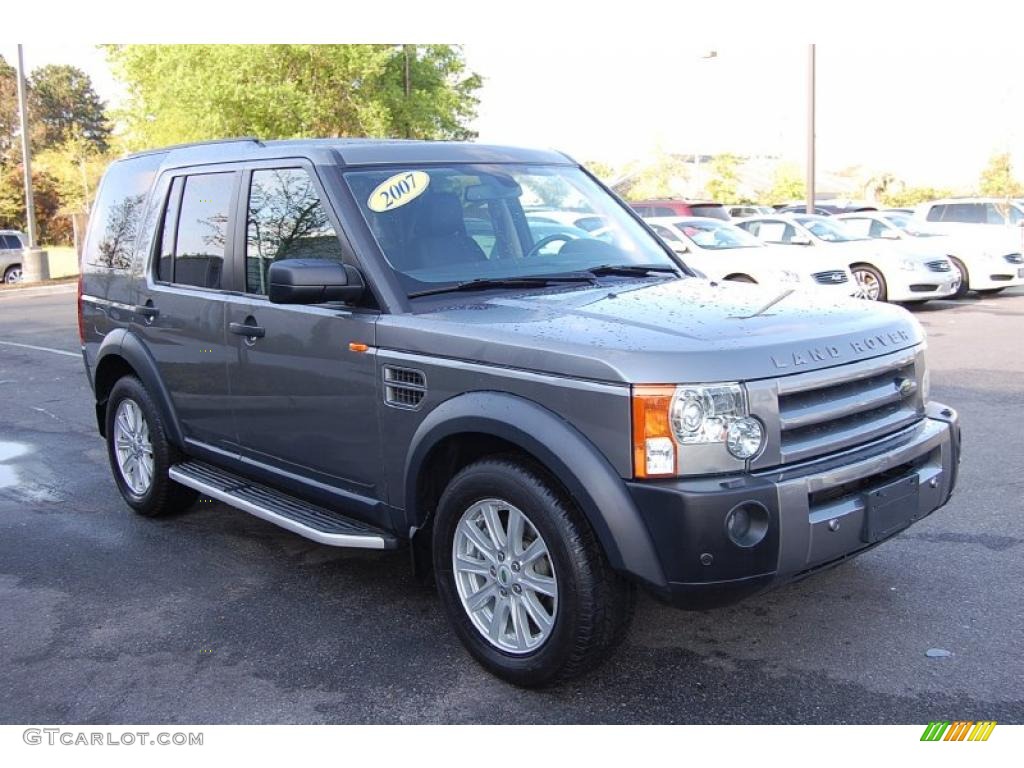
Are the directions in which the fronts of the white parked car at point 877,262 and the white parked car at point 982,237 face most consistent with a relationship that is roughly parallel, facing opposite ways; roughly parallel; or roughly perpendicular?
roughly parallel

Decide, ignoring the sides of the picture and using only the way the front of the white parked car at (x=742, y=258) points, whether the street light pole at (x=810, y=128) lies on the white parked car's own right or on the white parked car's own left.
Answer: on the white parked car's own left

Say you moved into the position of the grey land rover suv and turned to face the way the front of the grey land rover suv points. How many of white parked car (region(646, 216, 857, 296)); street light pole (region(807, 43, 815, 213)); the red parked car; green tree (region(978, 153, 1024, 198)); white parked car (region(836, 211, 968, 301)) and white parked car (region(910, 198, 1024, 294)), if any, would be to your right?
0

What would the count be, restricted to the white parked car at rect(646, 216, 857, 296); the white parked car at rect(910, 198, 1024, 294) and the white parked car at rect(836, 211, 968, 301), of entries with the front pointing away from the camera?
0

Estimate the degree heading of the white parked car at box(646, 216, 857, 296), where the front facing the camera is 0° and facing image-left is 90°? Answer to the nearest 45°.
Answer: approximately 315°

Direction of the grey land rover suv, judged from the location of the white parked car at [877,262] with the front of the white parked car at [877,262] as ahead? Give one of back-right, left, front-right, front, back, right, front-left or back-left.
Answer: front-right

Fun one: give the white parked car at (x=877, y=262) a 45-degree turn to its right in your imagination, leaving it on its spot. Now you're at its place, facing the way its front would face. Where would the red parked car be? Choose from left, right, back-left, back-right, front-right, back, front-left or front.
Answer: back-right

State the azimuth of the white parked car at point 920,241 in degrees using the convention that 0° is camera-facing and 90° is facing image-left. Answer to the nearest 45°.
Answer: approximately 315°

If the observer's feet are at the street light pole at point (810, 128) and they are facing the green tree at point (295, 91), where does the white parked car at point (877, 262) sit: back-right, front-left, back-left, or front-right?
back-left

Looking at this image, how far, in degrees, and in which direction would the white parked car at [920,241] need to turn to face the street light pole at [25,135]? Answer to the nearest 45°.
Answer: approximately 135° to its right

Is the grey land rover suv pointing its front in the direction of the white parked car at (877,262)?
no

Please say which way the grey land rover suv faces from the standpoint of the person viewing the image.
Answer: facing the viewer and to the right of the viewer

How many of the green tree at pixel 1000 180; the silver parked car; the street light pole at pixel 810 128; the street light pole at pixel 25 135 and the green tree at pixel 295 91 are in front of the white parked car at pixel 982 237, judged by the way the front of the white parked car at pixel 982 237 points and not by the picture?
0

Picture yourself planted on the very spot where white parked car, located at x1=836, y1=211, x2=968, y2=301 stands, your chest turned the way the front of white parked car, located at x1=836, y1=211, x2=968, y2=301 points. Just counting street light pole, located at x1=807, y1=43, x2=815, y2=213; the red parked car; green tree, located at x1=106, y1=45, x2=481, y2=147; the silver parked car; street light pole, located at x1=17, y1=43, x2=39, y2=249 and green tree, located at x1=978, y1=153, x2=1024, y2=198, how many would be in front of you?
0

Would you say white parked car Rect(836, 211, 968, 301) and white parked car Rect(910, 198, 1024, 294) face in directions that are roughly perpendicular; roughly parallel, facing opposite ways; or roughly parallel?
roughly parallel

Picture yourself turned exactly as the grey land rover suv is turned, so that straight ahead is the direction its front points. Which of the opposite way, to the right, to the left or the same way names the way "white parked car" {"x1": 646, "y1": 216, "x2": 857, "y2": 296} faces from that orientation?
the same way

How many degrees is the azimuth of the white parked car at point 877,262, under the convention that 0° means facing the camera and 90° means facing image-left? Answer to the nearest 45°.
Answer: approximately 315°

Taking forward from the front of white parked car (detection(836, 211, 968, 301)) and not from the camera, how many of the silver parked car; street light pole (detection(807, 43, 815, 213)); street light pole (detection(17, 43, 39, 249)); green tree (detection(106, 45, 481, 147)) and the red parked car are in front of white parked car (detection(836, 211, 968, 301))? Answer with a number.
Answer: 0

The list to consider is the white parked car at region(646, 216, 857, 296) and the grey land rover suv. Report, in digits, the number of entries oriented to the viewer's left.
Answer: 0

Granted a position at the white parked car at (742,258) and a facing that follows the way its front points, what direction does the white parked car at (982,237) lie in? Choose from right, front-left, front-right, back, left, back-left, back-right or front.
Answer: left
